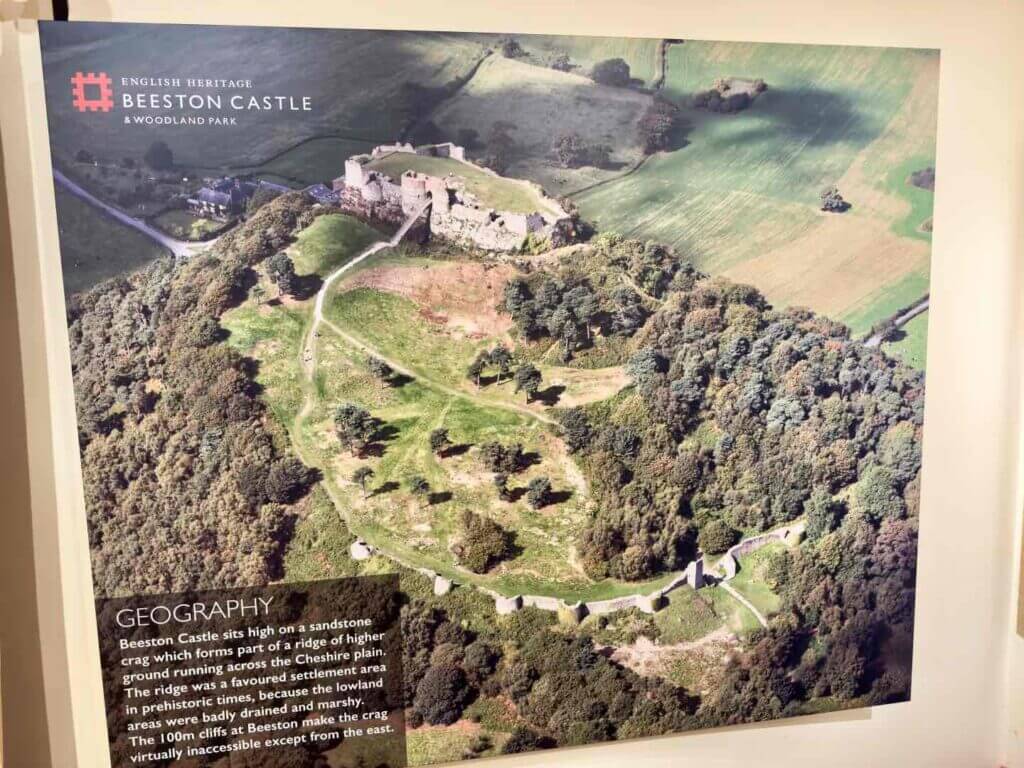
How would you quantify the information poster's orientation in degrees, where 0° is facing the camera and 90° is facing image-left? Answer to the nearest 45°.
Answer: approximately 0°
